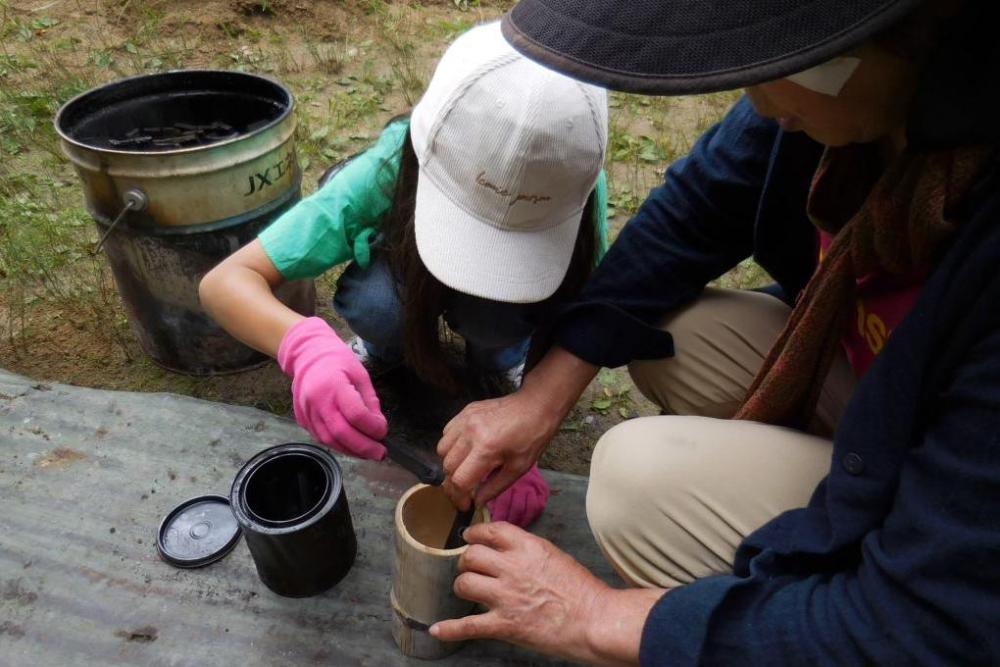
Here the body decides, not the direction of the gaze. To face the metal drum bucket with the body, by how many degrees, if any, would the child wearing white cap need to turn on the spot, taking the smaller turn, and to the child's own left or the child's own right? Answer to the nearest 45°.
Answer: approximately 135° to the child's own right

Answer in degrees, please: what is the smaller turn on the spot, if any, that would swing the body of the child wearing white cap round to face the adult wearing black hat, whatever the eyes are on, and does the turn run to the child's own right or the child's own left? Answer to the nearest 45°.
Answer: approximately 45° to the child's own left

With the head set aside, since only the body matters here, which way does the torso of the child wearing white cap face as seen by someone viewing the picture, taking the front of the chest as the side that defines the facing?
toward the camera
